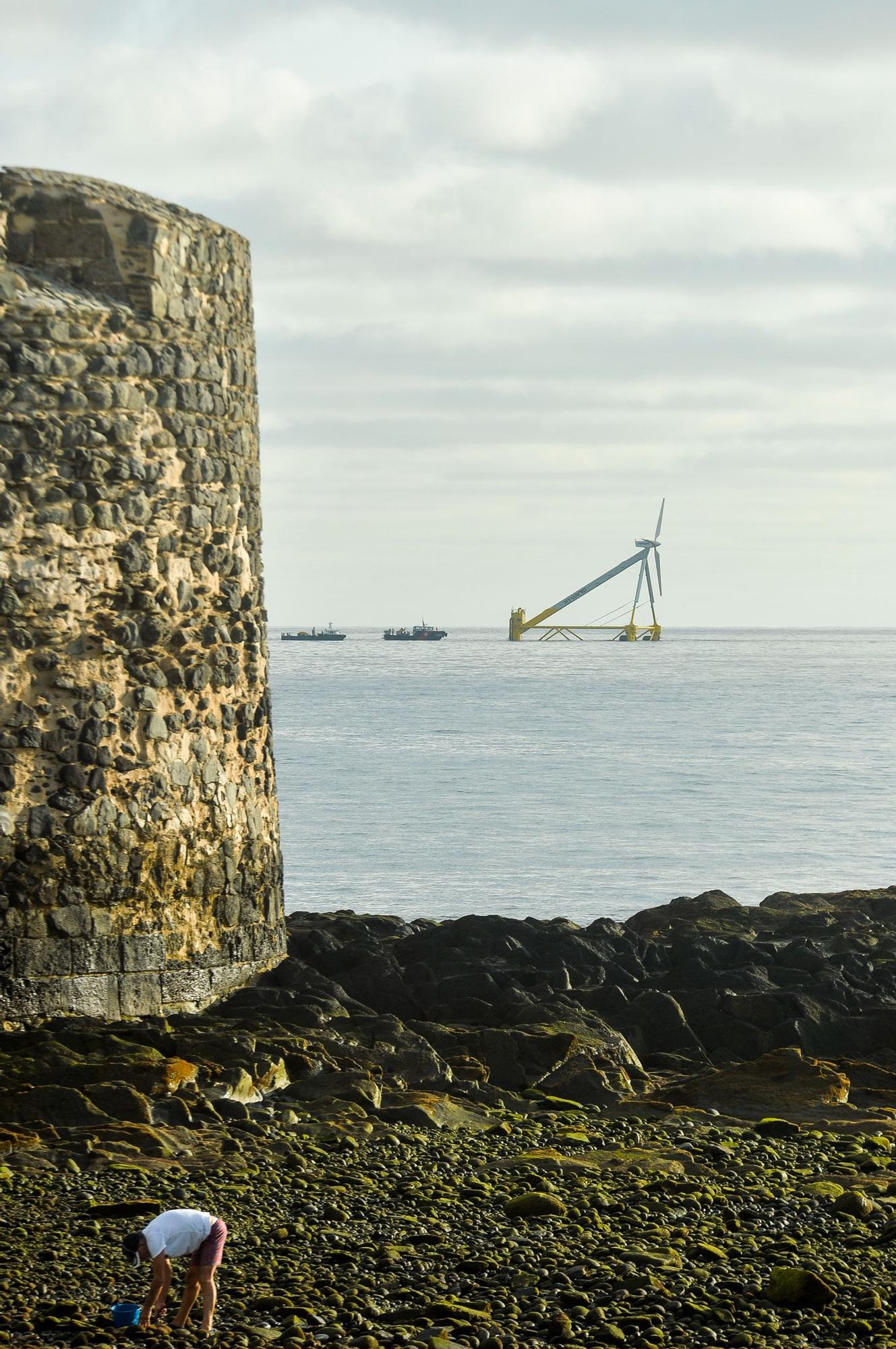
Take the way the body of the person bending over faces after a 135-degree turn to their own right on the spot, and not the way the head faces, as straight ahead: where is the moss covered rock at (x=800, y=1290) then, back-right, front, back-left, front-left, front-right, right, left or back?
front-right

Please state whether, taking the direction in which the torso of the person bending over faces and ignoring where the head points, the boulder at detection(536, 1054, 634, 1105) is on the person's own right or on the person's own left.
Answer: on the person's own right

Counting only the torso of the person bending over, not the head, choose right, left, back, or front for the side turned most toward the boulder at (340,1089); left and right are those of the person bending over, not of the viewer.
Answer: right

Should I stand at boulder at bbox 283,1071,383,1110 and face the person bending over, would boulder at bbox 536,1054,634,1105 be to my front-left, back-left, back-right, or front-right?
back-left

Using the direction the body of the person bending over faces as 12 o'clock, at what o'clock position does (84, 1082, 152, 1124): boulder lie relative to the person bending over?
The boulder is roughly at 3 o'clock from the person bending over.

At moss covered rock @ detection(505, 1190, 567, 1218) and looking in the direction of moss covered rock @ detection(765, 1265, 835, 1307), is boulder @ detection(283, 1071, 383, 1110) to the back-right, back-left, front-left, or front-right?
back-left

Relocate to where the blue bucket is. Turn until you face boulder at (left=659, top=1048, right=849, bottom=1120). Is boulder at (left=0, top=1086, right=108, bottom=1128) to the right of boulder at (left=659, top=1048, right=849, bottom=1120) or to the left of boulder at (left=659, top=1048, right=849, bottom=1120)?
left

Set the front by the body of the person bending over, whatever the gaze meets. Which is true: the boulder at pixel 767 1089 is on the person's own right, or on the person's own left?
on the person's own right

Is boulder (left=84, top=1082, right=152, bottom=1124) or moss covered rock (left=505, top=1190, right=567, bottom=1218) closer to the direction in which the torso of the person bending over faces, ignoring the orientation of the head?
the boulder

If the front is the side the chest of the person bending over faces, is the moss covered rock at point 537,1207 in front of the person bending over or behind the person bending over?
behind

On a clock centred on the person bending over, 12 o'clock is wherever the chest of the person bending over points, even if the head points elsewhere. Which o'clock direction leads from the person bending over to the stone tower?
The stone tower is roughly at 3 o'clock from the person bending over.

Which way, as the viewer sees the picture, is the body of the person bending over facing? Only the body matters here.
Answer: to the viewer's left
